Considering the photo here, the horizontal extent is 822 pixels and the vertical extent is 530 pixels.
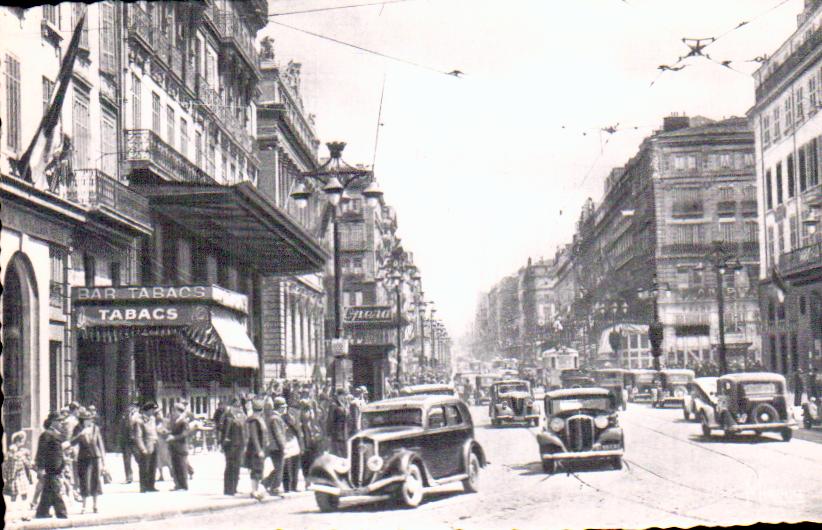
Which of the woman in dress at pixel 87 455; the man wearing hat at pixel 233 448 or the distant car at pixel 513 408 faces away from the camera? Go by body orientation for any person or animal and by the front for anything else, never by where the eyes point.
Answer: the man wearing hat

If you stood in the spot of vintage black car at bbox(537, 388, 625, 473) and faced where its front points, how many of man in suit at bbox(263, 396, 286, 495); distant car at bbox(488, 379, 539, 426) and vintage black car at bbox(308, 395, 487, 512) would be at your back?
1

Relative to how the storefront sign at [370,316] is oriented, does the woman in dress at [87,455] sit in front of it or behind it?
in front

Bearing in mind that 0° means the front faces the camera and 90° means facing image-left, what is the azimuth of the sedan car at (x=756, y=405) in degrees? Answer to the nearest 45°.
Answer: approximately 135°

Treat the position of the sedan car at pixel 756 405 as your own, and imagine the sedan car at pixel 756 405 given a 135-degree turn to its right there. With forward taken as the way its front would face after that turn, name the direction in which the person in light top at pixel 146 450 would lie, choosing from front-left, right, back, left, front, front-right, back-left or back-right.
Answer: back-right

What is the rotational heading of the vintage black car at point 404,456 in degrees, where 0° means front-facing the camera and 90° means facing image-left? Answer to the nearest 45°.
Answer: approximately 45°

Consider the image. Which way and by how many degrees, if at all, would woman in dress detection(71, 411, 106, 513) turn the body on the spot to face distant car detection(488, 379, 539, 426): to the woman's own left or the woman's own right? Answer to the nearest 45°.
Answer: approximately 135° to the woman's own left

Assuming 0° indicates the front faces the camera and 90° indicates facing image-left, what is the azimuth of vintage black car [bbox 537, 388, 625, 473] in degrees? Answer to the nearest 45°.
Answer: approximately 0°
